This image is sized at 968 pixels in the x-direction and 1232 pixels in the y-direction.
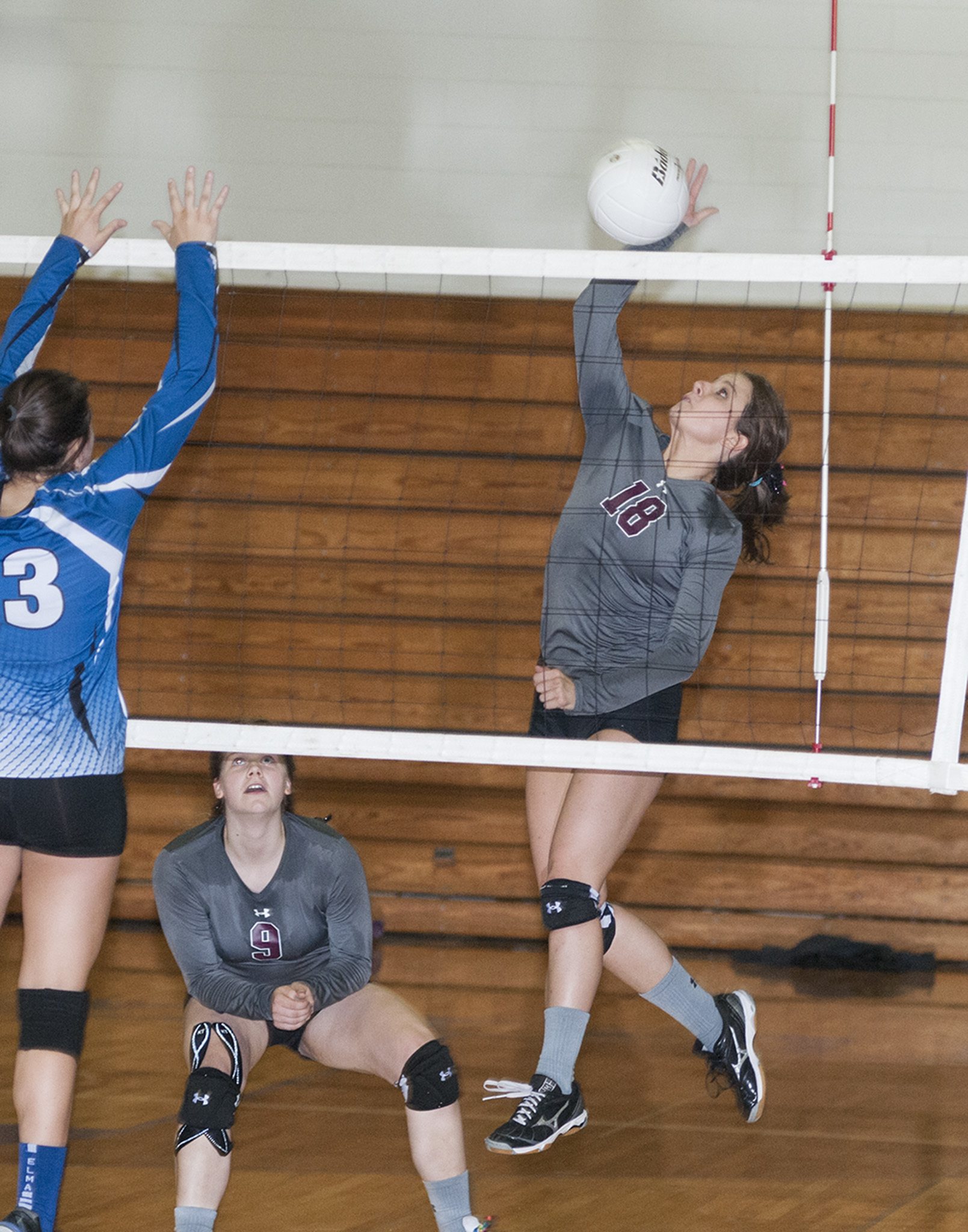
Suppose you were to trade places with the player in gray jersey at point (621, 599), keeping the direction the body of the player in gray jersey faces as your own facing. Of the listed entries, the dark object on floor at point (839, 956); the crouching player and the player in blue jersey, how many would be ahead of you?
2

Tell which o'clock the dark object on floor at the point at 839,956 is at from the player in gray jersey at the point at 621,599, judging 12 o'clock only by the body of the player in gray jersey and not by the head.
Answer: The dark object on floor is roughly at 5 o'clock from the player in gray jersey.

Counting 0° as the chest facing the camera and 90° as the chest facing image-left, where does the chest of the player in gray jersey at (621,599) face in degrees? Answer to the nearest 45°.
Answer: approximately 45°

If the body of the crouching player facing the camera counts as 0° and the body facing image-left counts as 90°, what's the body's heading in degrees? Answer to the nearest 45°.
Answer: approximately 0°

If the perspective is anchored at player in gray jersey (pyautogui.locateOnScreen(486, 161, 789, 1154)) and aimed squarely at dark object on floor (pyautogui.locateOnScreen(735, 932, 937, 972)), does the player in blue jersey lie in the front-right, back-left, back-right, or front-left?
back-left

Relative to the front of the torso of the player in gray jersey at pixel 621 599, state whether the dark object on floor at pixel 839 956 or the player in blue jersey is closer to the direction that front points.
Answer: the player in blue jersey
